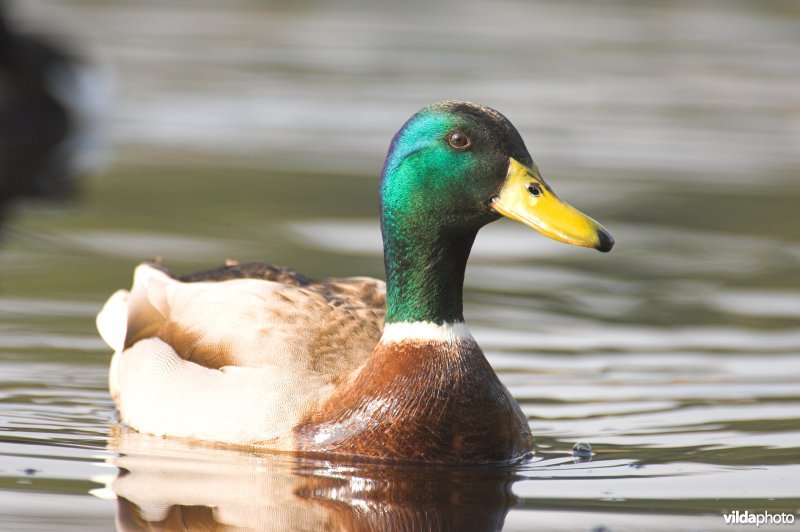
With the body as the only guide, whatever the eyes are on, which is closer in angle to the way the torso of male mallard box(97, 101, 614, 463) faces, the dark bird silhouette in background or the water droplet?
the water droplet

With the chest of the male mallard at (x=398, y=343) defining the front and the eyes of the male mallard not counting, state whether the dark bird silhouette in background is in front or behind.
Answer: behind

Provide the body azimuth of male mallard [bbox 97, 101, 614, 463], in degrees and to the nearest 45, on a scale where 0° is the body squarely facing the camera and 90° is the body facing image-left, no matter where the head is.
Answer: approximately 315°
